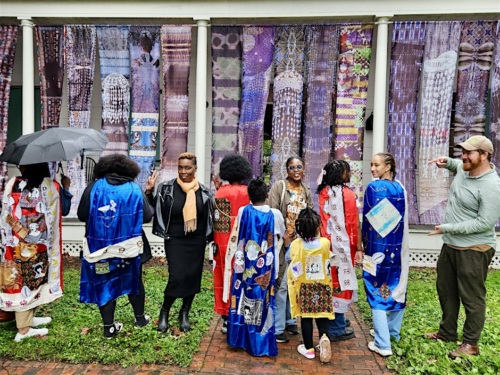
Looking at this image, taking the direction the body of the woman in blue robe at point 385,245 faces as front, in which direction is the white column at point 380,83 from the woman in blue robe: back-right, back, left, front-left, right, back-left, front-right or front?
front-right

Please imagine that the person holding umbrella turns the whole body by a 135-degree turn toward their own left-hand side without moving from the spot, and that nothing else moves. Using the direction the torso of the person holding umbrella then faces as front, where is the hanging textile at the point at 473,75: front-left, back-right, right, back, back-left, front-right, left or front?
back

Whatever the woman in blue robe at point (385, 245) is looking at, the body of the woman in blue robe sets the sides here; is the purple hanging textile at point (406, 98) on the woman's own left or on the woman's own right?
on the woman's own right

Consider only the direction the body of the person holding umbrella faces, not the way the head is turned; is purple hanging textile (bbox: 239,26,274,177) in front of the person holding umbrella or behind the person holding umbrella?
in front

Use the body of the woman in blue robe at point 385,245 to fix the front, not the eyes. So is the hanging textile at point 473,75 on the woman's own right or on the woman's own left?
on the woman's own right

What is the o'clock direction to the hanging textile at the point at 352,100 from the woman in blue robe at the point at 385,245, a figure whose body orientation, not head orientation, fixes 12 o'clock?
The hanging textile is roughly at 1 o'clock from the woman in blue robe.

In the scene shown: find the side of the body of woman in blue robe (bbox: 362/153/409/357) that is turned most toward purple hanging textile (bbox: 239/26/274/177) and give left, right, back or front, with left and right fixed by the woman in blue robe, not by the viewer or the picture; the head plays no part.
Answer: front

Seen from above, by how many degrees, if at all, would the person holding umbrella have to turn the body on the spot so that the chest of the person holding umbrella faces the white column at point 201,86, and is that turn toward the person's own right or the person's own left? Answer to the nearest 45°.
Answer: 0° — they already face it
